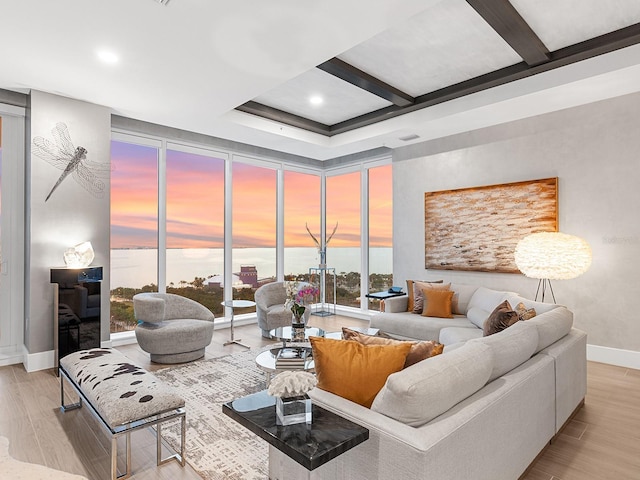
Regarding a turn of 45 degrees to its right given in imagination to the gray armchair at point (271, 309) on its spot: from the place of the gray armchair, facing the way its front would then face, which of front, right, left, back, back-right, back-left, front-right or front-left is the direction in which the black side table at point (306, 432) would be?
front

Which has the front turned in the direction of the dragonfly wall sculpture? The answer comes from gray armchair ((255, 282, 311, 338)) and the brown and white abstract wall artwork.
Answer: the brown and white abstract wall artwork

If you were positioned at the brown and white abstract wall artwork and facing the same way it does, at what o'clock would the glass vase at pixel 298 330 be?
The glass vase is roughly at 12 o'clock from the brown and white abstract wall artwork.

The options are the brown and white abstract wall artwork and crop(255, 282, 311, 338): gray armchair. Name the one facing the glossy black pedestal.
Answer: the brown and white abstract wall artwork

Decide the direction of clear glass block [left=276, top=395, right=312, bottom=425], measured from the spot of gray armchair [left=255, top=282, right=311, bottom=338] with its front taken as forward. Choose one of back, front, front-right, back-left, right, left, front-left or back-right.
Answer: front-right

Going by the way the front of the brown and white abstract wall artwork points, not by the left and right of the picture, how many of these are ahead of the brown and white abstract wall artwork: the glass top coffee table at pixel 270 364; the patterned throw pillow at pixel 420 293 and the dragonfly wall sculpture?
3

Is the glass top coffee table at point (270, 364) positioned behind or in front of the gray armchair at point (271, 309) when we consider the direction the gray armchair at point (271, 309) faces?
in front

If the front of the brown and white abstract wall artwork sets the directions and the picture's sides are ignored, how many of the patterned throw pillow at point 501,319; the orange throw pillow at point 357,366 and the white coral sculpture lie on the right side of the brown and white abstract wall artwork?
0

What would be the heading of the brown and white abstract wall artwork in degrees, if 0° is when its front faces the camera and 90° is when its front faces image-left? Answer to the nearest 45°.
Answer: approximately 45°

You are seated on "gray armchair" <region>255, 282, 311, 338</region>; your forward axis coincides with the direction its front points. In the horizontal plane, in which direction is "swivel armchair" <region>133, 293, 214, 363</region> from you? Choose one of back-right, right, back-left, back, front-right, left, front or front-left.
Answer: right

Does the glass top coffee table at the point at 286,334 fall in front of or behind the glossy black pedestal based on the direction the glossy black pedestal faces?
in front

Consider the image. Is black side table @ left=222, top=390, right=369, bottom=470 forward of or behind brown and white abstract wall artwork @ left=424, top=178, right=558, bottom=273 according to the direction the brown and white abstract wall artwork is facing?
forward

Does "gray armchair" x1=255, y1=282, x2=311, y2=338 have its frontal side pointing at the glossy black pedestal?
no

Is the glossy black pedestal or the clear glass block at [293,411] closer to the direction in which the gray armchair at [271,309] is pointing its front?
the clear glass block

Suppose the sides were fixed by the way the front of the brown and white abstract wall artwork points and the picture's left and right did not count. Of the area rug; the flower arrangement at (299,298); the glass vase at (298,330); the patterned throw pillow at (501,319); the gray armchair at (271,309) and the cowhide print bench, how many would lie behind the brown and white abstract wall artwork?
0
